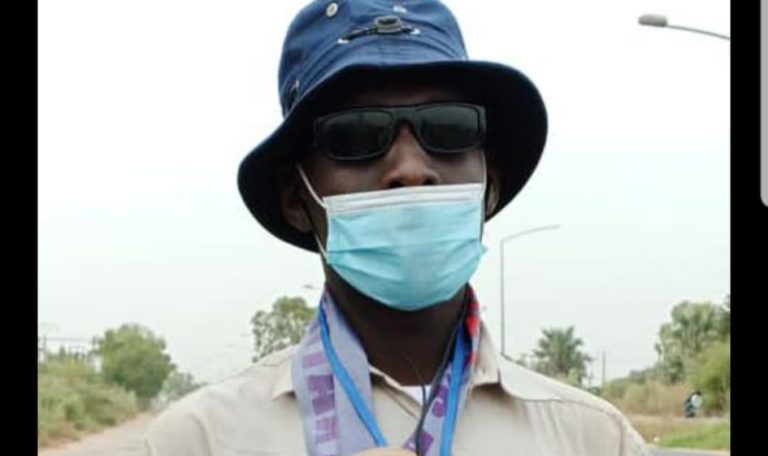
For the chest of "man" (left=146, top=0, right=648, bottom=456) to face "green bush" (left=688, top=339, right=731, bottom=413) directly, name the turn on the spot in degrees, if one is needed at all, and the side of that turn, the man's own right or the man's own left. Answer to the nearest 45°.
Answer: approximately 180°

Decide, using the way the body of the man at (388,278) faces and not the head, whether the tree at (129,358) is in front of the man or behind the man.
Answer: behind

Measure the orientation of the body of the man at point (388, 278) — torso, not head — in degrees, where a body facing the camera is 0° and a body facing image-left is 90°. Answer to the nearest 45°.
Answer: approximately 0°
